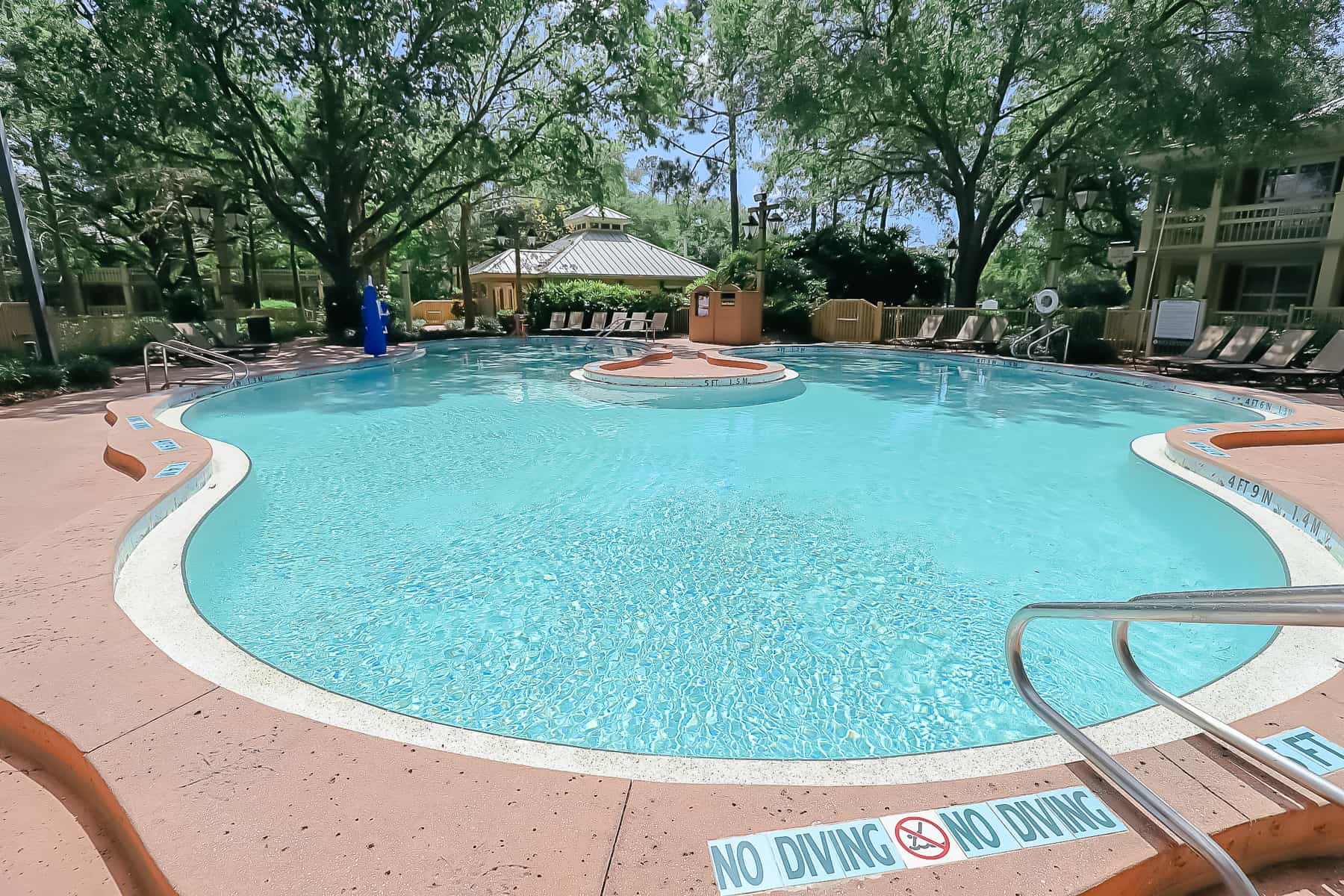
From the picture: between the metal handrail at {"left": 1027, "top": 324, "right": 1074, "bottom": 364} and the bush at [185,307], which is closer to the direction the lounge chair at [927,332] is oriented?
the bush

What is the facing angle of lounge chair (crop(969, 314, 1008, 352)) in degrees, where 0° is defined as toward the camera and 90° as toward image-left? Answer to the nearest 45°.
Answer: approximately 45°

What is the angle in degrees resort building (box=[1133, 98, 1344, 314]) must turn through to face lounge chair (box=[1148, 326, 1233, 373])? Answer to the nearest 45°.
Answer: approximately 45° to its left

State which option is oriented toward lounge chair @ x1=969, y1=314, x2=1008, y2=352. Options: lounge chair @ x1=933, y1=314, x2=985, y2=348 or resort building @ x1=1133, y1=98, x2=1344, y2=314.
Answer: the resort building

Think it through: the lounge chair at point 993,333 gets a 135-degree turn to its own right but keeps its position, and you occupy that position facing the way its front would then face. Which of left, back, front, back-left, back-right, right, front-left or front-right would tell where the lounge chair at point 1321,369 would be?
back-right

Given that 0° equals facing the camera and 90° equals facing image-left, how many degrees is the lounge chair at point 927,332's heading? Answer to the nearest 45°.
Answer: approximately 45°

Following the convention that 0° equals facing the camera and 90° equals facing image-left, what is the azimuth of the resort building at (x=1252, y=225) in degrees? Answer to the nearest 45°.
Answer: approximately 45°

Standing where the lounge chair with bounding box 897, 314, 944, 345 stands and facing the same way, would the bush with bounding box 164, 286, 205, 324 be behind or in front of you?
in front

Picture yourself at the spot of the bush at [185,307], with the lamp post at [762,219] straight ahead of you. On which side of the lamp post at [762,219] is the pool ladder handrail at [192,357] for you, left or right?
right

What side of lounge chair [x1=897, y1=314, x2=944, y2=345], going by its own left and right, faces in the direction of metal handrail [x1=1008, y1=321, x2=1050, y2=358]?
left

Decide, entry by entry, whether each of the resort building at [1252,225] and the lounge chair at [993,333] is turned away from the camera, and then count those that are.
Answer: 0

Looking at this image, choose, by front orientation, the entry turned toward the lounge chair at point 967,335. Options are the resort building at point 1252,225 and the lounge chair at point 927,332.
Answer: the resort building

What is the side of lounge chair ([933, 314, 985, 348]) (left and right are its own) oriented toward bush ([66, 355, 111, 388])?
front
